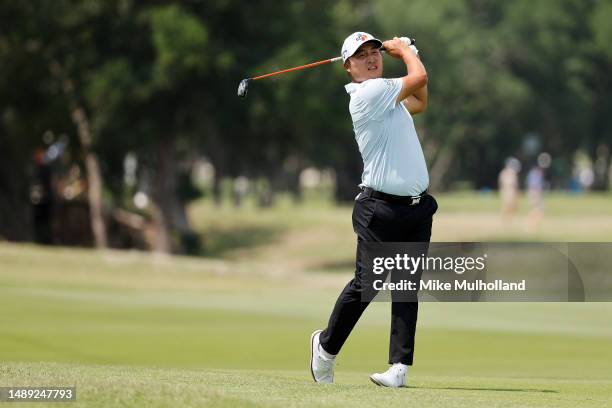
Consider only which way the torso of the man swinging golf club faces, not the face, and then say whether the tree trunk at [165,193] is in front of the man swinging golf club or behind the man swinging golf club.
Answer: behind

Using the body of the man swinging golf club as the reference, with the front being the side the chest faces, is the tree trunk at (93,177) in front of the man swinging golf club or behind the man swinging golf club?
behind
